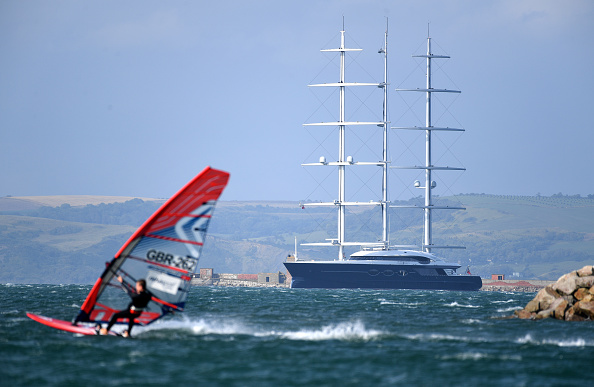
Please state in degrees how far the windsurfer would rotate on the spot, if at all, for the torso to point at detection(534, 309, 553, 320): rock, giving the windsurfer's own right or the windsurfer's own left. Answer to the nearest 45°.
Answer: approximately 135° to the windsurfer's own right

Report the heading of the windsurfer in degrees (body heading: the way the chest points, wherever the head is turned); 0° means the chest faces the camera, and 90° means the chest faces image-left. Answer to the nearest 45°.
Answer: approximately 90°

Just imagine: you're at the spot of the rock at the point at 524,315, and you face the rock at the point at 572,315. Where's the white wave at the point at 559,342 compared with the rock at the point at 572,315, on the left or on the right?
right

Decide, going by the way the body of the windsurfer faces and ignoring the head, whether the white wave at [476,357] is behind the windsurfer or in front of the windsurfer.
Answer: behind

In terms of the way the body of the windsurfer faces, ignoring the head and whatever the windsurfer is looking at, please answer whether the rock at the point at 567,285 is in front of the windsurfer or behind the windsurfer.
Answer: behind

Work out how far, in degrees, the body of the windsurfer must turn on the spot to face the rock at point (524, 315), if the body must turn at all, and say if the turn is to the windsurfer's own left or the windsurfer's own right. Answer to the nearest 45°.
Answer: approximately 135° to the windsurfer's own right

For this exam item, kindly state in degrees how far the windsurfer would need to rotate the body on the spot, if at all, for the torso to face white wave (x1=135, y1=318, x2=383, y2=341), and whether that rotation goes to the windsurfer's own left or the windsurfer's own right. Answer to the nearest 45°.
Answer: approximately 135° to the windsurfer's own right

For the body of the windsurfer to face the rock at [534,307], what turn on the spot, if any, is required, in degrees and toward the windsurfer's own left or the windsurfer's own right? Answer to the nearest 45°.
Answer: approximately 135° to the windsurfer's own right

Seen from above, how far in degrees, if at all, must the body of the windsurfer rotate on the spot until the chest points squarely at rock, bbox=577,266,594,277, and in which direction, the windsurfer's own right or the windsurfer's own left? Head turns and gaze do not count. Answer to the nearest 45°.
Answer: approximately 135° to the windsurfer's own right
